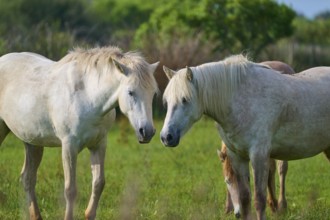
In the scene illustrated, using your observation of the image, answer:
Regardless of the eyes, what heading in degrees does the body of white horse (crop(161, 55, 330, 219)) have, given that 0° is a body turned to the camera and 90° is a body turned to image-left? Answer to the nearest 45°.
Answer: approximately 45°

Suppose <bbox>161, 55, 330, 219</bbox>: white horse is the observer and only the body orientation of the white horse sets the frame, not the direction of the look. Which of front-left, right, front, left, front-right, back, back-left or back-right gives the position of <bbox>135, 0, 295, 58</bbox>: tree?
back-right

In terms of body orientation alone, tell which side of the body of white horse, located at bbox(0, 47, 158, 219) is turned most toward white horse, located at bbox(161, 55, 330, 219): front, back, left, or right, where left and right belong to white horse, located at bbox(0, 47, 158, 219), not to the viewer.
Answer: front

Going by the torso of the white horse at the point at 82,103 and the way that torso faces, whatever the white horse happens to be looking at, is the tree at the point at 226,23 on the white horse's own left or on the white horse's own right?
on the white horse's own left

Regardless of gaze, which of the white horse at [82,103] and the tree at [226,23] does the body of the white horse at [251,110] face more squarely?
the white horse

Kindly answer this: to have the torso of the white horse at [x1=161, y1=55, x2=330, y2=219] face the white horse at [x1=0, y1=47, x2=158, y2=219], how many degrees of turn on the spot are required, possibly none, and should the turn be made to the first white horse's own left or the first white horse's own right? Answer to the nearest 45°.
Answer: approximately 45° to the first white horse's own right

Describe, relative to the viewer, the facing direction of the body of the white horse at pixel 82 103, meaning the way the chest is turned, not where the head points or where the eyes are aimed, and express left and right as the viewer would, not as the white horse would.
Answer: facing the viewer and to the right of the viewer

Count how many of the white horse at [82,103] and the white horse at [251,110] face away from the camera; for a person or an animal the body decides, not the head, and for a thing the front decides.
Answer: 0

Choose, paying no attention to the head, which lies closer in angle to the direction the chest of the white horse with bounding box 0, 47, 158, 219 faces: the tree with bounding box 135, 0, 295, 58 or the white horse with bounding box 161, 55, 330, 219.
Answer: the white horse
